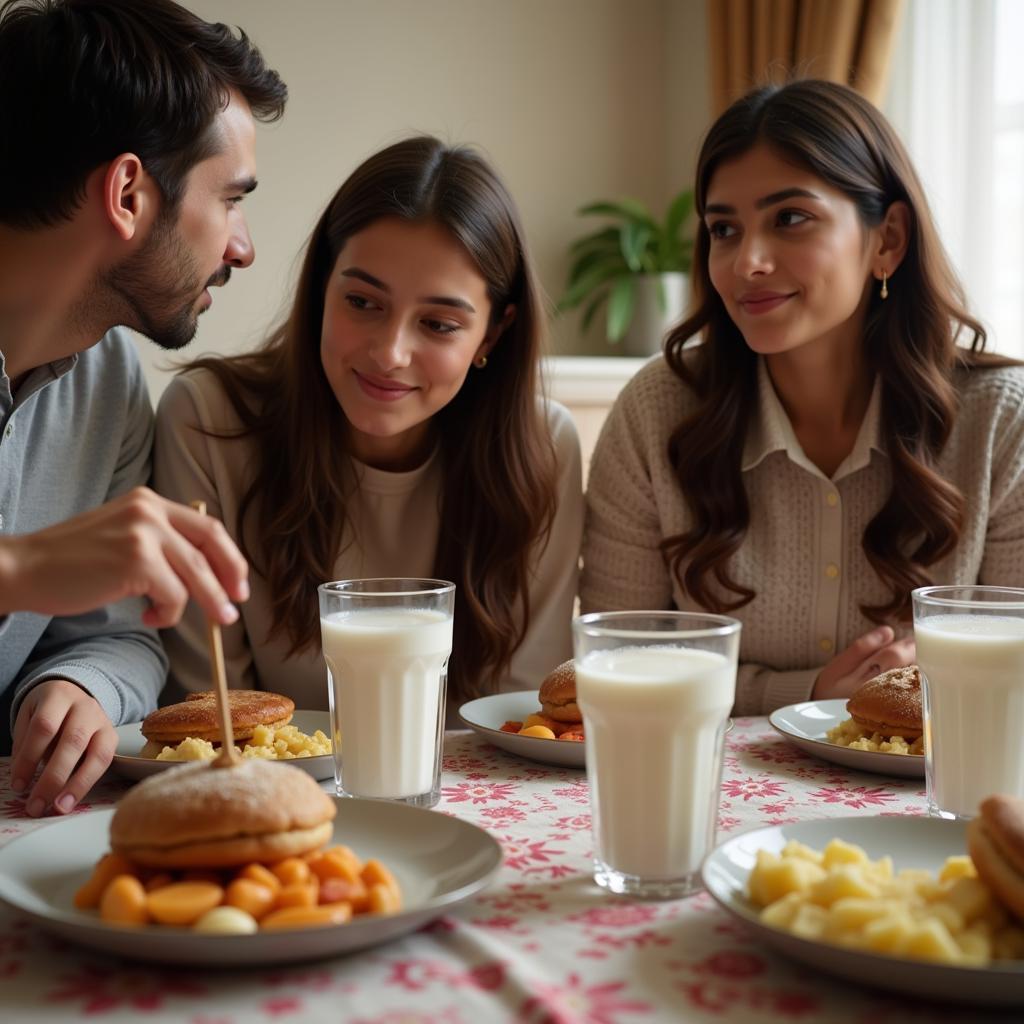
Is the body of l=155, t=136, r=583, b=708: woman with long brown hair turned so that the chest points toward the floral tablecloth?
yes

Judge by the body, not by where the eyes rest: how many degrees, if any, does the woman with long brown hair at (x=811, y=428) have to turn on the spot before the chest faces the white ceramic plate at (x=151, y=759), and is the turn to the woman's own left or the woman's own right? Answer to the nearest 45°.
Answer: approximately 45° to the woman's own right

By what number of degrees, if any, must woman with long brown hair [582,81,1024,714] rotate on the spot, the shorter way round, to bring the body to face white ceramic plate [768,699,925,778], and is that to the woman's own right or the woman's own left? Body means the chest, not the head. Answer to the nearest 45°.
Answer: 0° — they already face it

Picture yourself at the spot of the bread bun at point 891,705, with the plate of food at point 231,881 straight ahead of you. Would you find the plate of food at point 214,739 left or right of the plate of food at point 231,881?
right

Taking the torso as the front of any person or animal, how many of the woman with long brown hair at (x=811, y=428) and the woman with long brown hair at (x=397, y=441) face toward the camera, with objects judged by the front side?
2

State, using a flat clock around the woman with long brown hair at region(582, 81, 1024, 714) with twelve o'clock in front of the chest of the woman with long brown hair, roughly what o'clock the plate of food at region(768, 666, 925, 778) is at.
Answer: The plate of food is roughly at 12 o'clock from the woman with long brown hair.

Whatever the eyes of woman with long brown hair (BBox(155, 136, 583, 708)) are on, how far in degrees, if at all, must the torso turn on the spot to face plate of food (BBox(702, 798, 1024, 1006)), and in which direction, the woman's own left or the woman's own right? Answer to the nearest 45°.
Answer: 0° — they already face it

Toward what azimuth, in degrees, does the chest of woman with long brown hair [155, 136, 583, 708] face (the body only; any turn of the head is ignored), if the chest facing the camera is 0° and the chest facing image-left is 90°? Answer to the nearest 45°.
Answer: approximately 0°

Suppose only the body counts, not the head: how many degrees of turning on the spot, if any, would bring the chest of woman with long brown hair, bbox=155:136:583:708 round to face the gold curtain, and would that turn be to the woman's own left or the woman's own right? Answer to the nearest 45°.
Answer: approximately 135° to the woman's own left

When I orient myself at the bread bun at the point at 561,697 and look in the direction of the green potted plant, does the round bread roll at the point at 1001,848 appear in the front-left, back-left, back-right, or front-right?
back-right

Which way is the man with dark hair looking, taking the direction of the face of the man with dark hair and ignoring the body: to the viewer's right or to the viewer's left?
to the viewer's right
